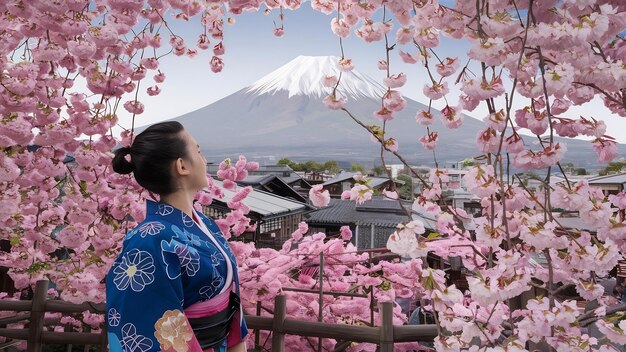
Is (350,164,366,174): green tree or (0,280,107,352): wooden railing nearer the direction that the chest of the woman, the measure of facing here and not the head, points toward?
the green tree

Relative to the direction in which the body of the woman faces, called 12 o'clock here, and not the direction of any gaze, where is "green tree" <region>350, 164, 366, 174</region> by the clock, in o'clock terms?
The green tree is roughly at 10 o'clock from the woman.

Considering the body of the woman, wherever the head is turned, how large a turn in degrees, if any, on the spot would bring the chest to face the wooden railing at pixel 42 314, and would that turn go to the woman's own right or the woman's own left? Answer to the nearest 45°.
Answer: approximately 135° to the woman's own left

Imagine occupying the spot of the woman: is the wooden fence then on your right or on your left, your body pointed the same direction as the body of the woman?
on your left

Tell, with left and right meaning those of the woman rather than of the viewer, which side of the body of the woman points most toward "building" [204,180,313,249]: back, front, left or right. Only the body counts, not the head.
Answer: left

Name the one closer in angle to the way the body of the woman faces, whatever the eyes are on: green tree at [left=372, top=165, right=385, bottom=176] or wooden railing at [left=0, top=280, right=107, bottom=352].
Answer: the green tree

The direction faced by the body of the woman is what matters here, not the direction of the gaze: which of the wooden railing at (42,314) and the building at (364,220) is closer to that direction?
the building

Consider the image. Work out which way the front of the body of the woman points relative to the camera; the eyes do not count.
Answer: to the viewer's right
